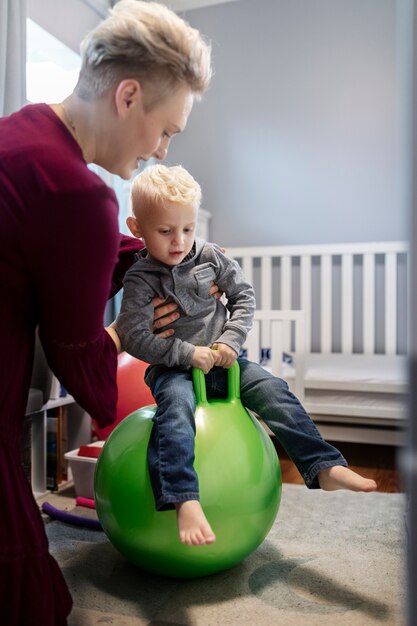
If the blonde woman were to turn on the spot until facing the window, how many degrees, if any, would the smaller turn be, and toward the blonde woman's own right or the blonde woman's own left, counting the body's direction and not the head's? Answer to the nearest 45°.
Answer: approximately 90° to the blonde woman's own left

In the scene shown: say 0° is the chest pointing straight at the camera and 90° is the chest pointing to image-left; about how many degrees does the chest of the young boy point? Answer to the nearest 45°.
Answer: approximately 315°

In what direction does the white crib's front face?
toward the camera

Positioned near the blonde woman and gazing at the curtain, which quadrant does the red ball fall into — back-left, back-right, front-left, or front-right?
front-right

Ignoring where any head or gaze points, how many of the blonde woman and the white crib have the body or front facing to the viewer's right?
1

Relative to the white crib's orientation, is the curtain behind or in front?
in front

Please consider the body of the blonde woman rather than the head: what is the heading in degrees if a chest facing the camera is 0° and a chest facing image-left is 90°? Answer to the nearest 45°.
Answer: approximately 270°

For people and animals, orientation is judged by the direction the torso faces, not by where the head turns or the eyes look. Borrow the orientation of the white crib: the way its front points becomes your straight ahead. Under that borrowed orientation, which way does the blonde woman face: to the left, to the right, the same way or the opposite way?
to the left

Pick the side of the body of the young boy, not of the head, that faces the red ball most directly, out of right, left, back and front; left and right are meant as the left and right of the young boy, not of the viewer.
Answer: back

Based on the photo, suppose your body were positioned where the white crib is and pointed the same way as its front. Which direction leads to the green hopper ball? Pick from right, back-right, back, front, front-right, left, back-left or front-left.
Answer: front

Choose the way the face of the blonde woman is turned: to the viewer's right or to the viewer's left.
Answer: to the viewer's right

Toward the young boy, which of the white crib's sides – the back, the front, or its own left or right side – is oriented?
front
